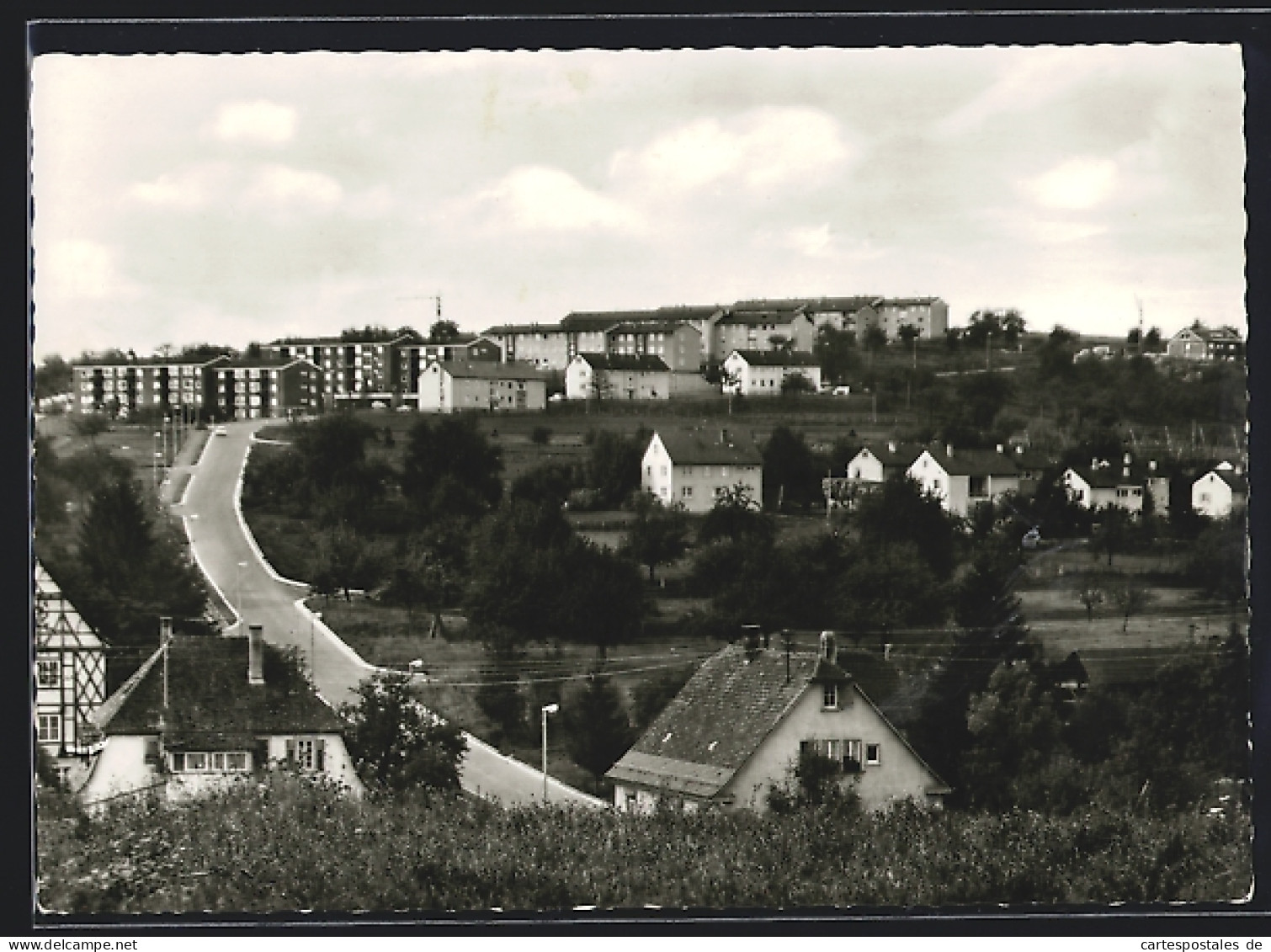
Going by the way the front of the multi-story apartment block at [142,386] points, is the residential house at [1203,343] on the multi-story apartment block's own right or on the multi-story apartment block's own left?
on the multi-story apartment block's own left

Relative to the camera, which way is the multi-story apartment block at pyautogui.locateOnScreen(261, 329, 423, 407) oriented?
toward the camera

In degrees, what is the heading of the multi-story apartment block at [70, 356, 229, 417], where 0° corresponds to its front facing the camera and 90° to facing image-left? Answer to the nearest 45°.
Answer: approximately 0°

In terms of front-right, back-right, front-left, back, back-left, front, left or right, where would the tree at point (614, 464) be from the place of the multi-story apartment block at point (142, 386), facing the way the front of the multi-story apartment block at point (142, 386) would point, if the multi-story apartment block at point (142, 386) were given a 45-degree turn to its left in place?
front-left

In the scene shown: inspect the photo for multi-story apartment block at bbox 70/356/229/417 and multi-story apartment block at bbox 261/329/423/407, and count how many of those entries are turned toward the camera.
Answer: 2

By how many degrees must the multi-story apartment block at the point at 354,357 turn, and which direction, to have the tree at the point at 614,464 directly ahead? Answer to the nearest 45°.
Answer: approximately 90° to its left

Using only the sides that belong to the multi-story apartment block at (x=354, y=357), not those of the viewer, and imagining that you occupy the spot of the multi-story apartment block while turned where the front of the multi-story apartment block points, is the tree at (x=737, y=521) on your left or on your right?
on your left

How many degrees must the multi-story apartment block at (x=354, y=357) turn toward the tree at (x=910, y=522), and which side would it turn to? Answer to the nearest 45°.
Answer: approximately 90° to its left
